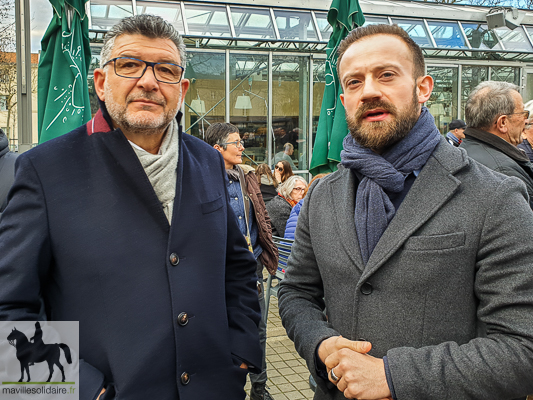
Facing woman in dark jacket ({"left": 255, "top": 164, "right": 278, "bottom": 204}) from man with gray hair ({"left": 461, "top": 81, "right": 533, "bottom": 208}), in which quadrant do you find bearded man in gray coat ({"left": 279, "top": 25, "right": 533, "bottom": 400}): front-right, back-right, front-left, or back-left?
back-left

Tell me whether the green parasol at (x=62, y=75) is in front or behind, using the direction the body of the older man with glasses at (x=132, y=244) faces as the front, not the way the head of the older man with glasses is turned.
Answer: behind

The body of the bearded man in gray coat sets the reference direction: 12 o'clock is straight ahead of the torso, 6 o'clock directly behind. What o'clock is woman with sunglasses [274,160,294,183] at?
The woman with sunglasses is roughly at 4 o'clock from the bearded man in gray coat.

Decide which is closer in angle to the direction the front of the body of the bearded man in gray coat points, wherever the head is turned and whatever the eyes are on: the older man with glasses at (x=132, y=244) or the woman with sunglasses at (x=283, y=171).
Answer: the older man with glasses
